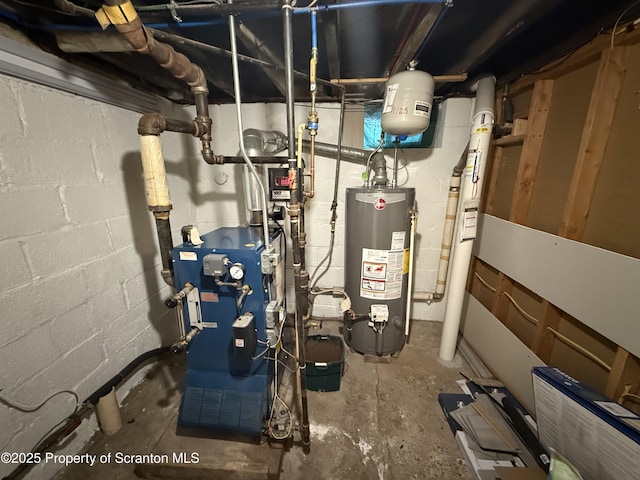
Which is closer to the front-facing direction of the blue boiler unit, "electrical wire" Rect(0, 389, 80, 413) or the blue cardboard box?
the blue cardboard box

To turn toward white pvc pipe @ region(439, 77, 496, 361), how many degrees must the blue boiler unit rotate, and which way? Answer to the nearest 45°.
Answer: approximately 90° to its left

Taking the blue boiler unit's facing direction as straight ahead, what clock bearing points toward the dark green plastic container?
The dark green plastic container is roughly at 9 o'clock from the blue boiler unit.

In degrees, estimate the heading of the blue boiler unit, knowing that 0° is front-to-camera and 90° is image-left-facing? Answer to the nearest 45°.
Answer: approximately 0°

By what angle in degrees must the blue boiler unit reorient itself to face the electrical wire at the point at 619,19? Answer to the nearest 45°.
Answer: approximately 90° to its left

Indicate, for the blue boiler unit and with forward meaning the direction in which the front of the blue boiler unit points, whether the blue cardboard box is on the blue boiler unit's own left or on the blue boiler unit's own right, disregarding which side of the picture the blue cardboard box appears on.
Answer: on the blue boiler unit's own left

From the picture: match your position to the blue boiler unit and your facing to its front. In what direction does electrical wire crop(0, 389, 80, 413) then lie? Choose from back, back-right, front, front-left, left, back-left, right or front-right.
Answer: right
